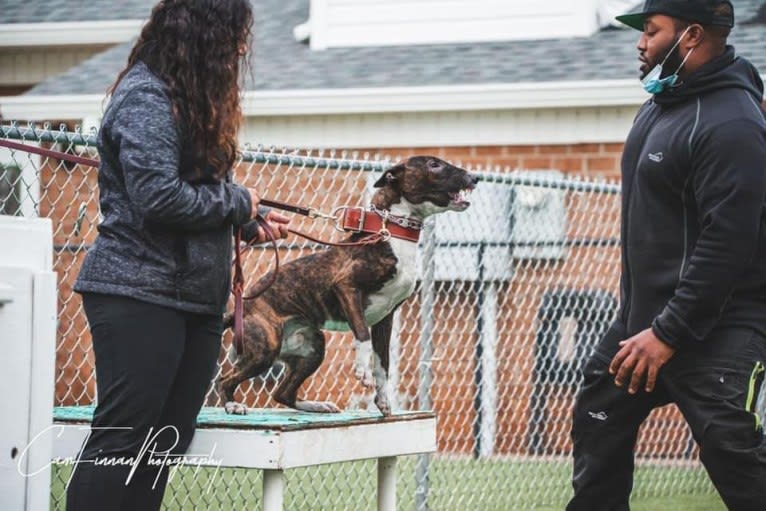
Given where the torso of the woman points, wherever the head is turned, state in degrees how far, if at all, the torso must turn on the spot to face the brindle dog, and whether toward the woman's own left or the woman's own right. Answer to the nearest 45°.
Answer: approximately 45° to the woman's own left

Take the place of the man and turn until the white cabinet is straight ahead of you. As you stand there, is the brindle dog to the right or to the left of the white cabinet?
right

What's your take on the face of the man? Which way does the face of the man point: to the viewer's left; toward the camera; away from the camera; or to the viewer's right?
to the viewer's left

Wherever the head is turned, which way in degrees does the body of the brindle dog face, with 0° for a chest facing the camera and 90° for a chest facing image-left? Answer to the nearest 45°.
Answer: approximately 270°

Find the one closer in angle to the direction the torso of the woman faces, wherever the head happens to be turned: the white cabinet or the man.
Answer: the man

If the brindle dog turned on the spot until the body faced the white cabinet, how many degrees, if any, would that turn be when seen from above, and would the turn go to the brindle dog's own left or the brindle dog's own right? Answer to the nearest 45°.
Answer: approximately 135° to the brindle dog's own right

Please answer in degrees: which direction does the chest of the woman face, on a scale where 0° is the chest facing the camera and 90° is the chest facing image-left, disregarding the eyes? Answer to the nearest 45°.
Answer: approximately 270°

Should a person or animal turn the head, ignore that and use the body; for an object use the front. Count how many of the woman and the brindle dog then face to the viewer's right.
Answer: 2

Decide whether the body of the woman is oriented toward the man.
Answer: yes

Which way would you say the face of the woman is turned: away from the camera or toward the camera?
away from the camera
